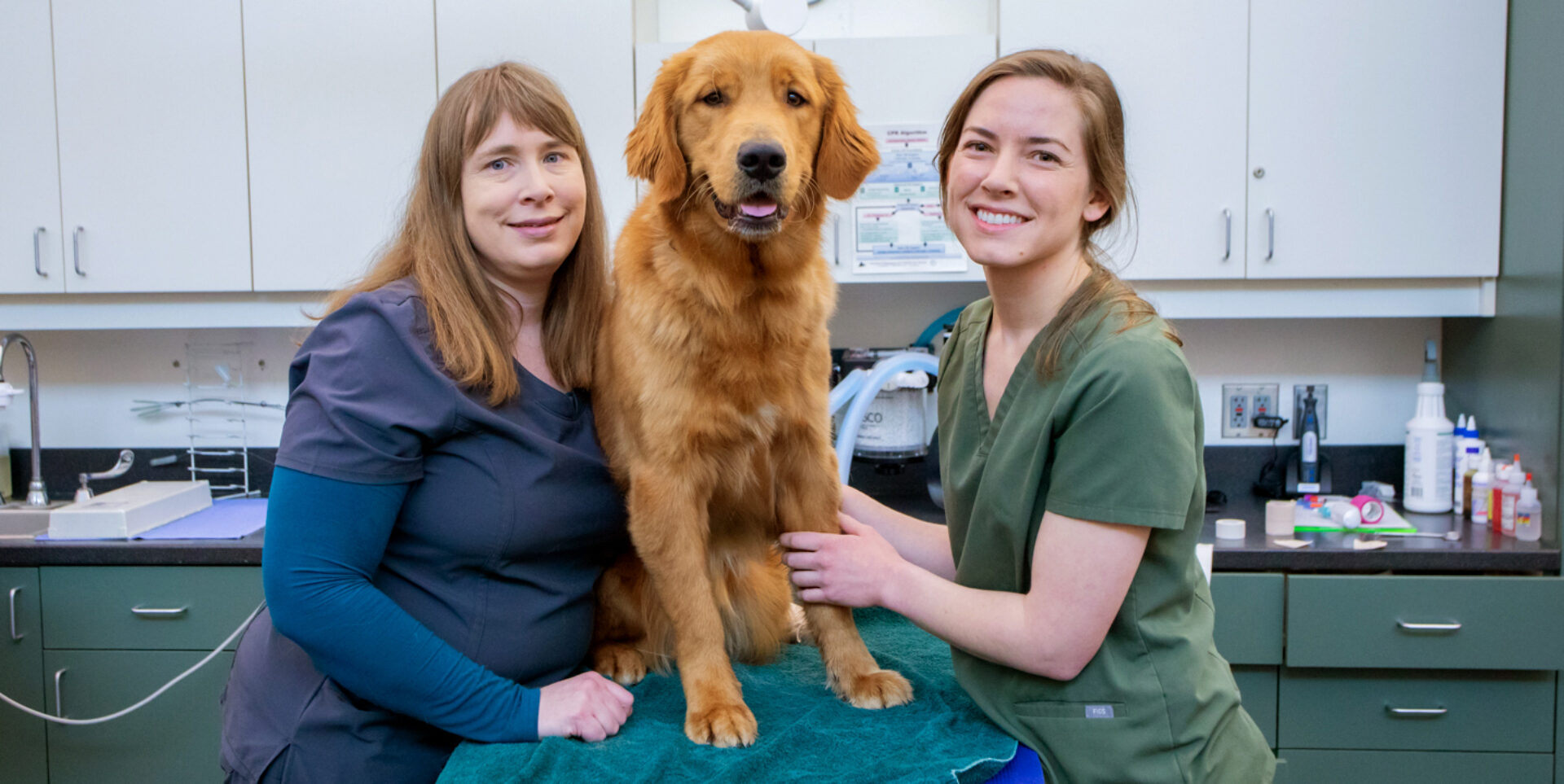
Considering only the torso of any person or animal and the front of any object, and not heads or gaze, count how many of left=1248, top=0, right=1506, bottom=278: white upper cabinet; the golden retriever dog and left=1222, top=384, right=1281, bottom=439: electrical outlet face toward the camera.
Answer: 3

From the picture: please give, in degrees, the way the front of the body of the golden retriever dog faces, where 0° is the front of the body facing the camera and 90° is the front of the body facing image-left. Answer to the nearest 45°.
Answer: approximately 0°

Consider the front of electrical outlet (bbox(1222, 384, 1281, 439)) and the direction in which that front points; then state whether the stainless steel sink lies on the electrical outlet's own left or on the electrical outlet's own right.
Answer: on the electrical outlet's own right

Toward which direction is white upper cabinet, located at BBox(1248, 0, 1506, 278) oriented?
toward the camera

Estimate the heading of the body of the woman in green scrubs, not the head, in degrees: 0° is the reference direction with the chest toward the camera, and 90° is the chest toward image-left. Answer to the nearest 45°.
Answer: approximately 45°

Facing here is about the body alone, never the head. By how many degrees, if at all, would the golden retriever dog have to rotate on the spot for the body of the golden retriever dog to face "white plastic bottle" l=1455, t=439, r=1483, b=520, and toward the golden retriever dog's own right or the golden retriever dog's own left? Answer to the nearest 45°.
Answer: approximately 135° to the golden retriever dog's own left
